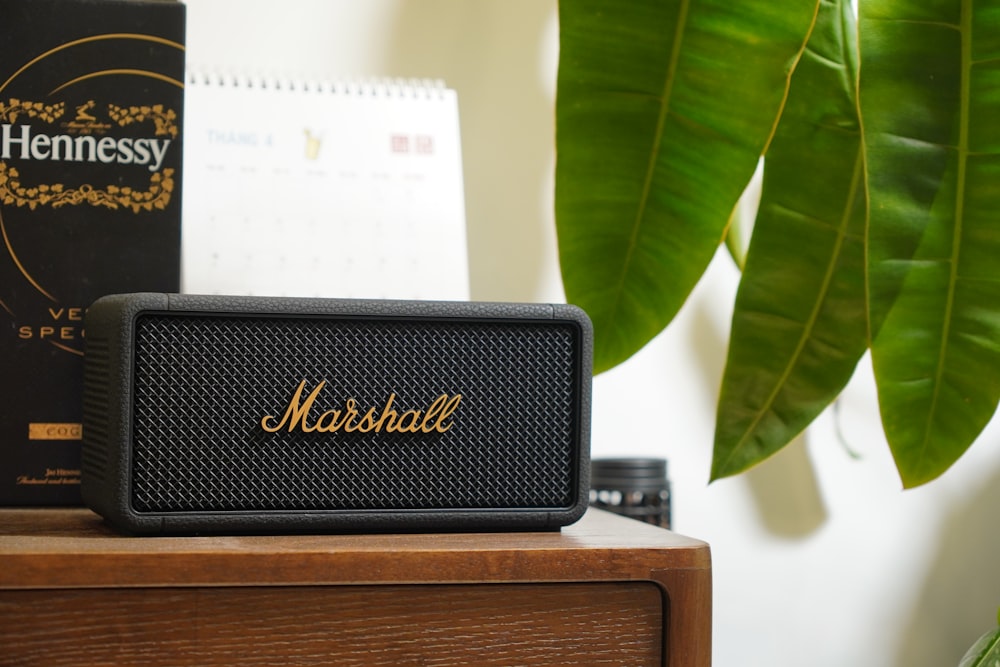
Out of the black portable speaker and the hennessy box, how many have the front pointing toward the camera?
2

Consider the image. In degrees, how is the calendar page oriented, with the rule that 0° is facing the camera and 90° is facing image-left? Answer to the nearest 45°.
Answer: approximately 0°

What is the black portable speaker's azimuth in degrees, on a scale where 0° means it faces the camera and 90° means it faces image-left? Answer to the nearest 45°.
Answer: approximately 0°
